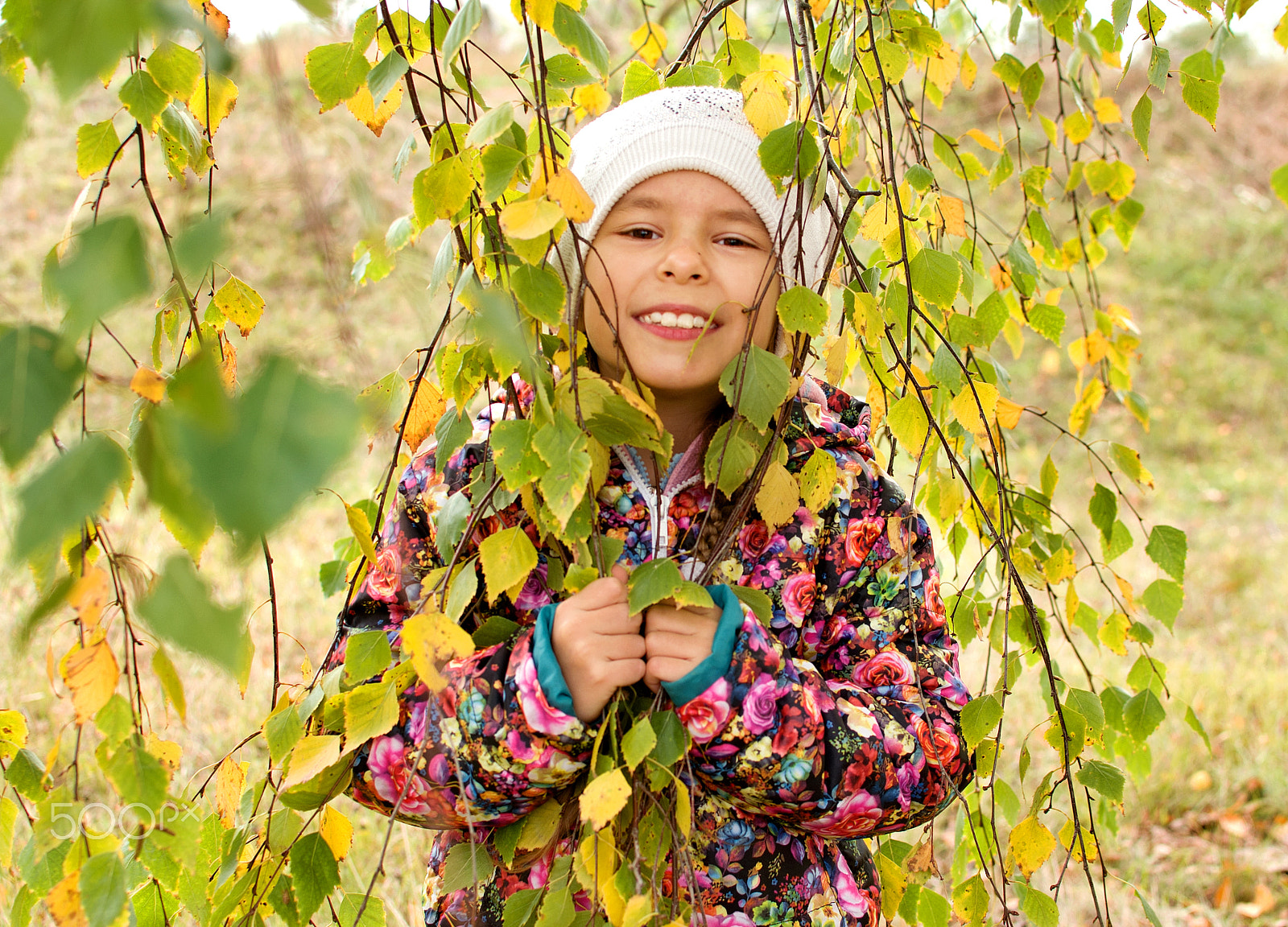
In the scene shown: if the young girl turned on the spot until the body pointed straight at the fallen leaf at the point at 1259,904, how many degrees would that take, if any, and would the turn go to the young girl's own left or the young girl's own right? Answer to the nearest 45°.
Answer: approximately 135° to the young girl's own left

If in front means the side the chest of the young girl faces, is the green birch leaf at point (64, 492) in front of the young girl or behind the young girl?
in front

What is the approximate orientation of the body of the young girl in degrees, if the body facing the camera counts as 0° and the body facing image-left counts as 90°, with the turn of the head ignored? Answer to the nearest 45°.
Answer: approximately 0°
